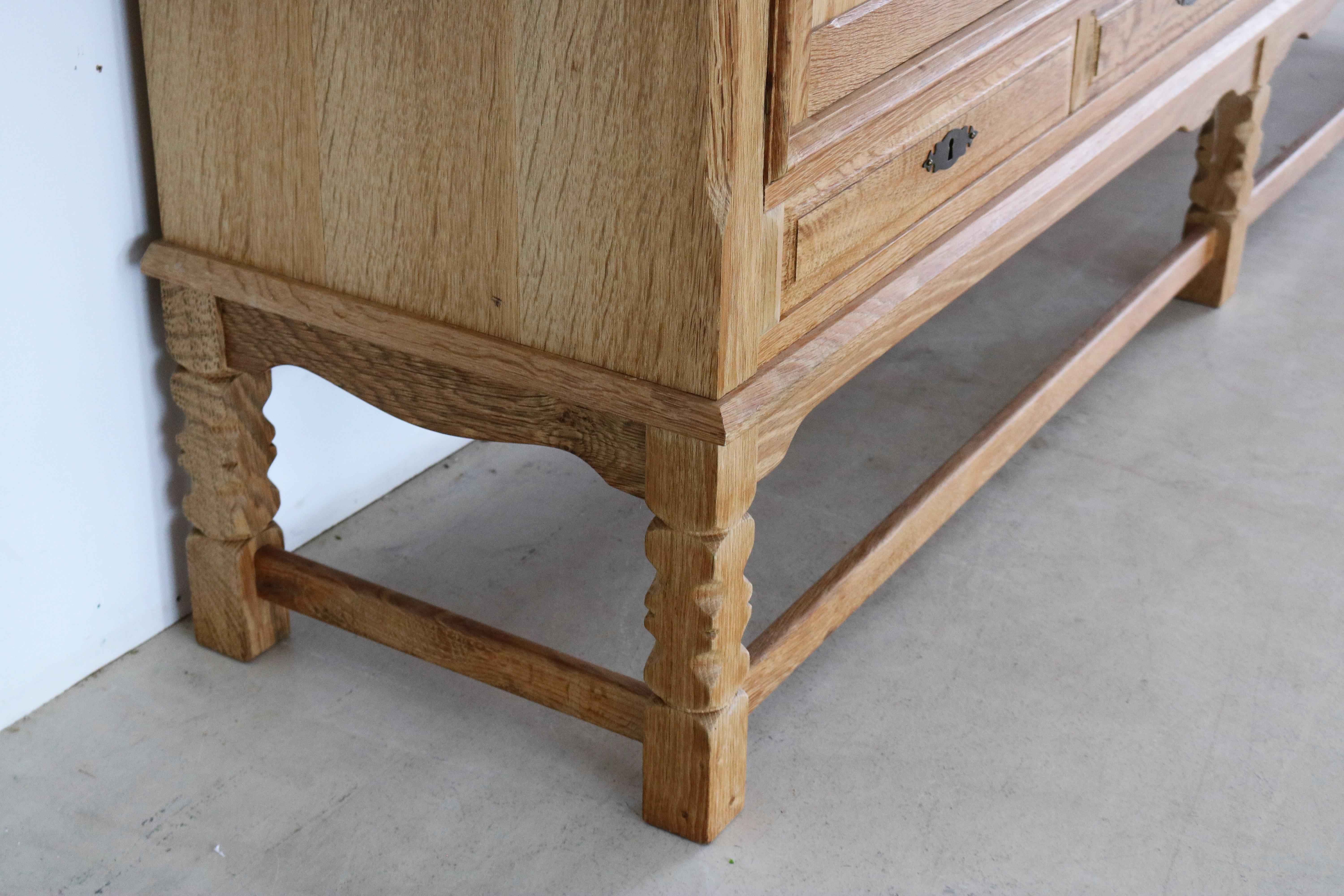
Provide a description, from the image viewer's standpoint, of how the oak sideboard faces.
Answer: facing the viewer and to the right of the viewer
